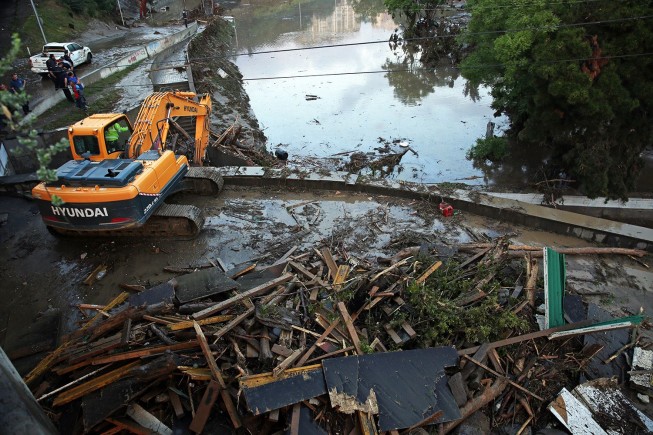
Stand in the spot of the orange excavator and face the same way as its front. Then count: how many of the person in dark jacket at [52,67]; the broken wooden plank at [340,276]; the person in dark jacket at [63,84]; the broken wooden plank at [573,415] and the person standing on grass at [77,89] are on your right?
2

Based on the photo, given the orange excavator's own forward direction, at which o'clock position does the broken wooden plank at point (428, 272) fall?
The broken wooden plank is roughly at 3 o'clock from the orange excavator.

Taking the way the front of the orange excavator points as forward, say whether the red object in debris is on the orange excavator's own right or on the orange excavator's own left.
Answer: on the orange excavator's own right

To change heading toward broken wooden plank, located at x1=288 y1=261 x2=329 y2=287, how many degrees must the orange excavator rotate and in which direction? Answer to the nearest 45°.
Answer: approximately 90° to its right

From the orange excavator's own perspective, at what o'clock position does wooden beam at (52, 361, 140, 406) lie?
The wooden beam is roughly at 5 o'clock from the orange excavator.

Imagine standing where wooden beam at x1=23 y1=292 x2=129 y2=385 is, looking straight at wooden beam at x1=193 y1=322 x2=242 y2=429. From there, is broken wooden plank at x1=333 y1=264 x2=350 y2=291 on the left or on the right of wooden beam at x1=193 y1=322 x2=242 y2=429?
left

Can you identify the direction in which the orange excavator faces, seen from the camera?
facing away from the viewer and to the right of the viewer

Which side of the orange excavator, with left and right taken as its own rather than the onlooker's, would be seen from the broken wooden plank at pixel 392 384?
right

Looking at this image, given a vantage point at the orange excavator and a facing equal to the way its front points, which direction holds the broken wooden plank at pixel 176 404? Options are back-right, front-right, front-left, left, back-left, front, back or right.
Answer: back-right

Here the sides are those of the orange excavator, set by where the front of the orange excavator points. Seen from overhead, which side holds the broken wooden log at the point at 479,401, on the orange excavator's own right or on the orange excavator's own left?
on the orange excavator's own right

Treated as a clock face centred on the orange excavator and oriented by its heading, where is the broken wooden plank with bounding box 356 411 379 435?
The broken wooden plank is roughly at 4 o'clock from the orange excavator.

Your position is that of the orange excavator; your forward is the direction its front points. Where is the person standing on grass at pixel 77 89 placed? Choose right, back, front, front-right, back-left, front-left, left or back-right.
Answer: front-left

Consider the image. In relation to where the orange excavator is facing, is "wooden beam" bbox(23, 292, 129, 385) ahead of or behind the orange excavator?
behind

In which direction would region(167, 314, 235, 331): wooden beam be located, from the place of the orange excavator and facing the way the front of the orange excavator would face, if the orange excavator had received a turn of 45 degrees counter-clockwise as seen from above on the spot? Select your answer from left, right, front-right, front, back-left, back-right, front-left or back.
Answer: back

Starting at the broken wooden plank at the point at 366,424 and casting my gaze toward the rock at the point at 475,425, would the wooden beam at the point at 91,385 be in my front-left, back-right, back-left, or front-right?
back-left

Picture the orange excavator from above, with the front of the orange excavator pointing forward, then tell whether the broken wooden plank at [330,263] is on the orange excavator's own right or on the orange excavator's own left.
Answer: on the orange excavator's own right

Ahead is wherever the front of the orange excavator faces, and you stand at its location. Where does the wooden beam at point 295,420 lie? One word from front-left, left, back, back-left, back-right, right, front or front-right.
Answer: back-right

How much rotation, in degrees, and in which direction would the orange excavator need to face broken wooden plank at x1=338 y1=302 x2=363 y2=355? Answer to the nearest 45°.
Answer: approximately 90° to its right

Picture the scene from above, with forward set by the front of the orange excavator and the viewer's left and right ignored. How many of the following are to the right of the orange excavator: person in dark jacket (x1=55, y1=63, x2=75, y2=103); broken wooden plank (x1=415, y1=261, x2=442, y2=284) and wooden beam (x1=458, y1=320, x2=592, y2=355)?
2
